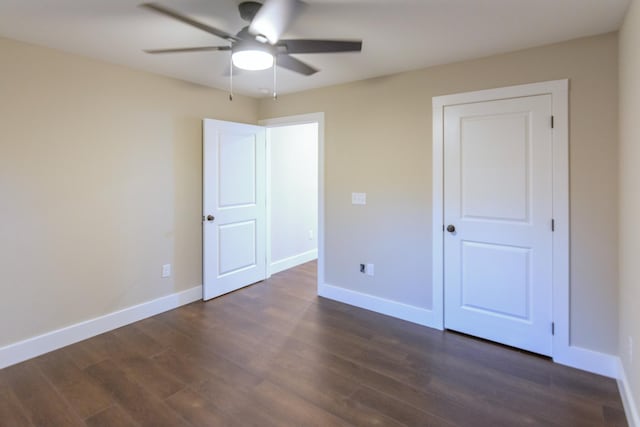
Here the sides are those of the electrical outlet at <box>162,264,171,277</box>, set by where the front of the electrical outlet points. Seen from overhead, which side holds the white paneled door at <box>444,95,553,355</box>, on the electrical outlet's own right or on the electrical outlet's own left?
on the electrical outlet's own left

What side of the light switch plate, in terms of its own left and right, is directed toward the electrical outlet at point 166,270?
right

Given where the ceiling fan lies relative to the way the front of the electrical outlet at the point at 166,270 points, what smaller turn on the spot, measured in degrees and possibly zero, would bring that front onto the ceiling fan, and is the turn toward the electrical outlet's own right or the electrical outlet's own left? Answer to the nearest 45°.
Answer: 0° — it already faces it

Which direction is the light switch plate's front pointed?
toward the camera

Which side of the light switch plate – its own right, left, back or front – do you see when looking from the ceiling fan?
front

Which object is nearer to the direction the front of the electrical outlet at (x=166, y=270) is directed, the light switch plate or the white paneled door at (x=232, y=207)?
the light switch plate

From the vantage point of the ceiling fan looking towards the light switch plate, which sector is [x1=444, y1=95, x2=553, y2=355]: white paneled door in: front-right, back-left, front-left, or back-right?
front-right
